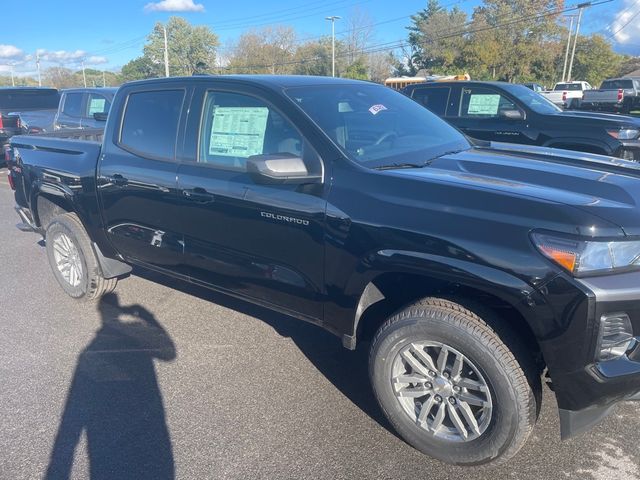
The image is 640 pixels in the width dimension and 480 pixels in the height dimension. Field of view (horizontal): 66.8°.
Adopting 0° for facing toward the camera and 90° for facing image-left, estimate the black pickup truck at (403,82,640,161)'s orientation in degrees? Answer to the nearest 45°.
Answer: approximately 315°

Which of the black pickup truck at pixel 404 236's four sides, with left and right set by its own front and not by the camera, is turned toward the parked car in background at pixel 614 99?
left

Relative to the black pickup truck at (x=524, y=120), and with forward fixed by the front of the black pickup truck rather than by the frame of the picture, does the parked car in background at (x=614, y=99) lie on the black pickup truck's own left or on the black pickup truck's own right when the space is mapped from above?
on the black pickup truck's own left

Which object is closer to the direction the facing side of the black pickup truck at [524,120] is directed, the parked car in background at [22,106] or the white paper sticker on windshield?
the white paper sticker on windshield

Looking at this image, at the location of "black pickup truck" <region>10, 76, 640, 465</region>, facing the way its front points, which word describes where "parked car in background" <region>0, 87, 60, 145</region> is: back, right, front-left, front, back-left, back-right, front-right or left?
back

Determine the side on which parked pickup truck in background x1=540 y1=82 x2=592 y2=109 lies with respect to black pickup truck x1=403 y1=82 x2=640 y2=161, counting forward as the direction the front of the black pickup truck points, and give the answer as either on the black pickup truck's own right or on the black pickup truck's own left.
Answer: on the black pickup truck's own left

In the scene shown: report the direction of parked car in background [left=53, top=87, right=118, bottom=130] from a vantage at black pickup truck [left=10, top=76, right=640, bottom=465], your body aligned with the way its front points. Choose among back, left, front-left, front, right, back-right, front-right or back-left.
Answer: back

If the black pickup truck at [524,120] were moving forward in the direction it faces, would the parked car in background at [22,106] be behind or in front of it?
behind
